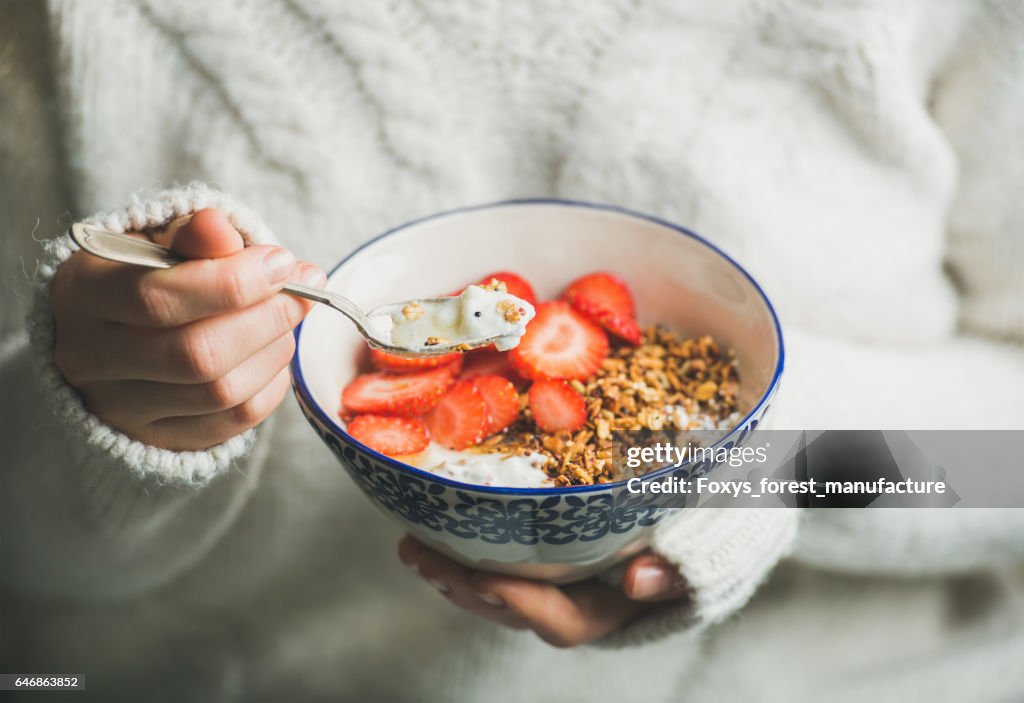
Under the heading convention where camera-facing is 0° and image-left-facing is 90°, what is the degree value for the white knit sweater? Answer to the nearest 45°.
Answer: approximately 0°

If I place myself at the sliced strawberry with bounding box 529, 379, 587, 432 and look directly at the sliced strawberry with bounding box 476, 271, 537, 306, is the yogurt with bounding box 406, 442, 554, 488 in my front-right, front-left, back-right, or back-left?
back-left
